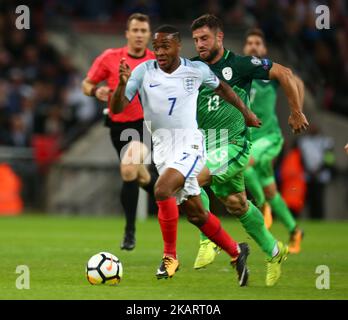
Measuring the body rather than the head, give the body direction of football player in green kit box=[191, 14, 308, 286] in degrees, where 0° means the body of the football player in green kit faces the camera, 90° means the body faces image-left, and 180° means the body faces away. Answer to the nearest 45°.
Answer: approximately 45°

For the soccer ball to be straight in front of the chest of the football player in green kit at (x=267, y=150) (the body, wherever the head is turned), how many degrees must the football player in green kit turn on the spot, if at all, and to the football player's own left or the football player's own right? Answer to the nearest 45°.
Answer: approximately 45° to the football player's own left

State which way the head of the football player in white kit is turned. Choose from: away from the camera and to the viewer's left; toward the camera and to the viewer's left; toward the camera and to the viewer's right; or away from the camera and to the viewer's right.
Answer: toward the camera and to the viewer's left

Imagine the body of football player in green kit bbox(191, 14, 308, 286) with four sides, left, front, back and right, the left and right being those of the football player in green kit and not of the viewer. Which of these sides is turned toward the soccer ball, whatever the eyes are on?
front

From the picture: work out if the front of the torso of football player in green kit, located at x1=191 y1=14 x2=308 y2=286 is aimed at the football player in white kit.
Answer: yes

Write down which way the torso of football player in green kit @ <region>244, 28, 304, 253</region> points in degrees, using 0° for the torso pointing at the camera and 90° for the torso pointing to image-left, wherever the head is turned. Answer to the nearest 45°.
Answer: approximately 45°

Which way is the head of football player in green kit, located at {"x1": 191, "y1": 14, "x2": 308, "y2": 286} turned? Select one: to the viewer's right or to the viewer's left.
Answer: to the viewer's left

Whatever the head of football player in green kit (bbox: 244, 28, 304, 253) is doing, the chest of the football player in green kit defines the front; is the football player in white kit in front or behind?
in front

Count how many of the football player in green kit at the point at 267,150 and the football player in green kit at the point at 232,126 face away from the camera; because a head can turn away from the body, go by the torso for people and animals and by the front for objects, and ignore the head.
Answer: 0
